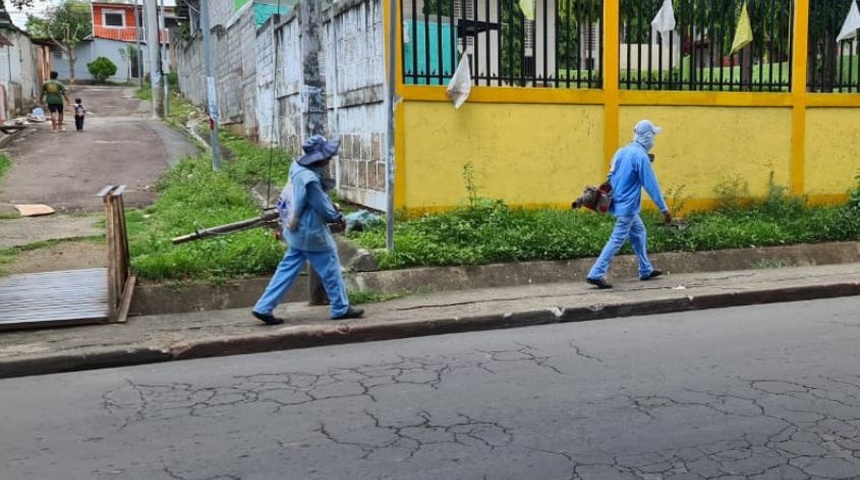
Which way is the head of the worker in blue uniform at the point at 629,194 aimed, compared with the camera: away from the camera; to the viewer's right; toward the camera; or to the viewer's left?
to the viewer's right

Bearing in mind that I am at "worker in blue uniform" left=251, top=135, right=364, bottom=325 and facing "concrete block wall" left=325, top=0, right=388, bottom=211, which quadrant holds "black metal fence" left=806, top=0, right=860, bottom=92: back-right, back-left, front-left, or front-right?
front-right

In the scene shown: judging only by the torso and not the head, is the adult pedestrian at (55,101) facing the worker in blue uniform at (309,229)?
no

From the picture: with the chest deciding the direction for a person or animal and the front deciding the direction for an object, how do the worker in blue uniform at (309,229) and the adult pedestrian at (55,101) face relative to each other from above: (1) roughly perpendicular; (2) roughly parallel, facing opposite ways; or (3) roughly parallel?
roughly perpendicular
